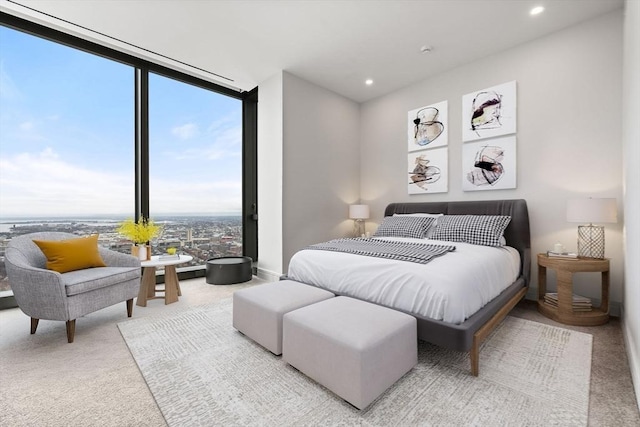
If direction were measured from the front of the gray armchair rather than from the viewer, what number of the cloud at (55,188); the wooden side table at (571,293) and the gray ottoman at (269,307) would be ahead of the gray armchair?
2

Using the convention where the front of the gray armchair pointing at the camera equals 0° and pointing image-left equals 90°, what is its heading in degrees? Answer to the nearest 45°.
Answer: approximately 315°

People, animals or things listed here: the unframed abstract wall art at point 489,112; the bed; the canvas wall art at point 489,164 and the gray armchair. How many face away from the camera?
0

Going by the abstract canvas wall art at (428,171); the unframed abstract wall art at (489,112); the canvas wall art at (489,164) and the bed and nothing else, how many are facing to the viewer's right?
0

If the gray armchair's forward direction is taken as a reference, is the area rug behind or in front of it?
in front

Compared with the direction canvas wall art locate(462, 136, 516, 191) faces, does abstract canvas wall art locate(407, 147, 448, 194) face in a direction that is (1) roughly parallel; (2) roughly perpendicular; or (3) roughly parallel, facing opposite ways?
roughly parallel

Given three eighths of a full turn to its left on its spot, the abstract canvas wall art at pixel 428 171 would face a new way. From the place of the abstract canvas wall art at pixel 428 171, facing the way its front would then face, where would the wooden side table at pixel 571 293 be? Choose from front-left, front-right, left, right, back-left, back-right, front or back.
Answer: front-right

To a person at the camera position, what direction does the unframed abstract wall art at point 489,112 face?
facing the viewer and to the left of the viewer

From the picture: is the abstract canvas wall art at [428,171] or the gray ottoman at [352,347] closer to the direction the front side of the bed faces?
the gray ottoman

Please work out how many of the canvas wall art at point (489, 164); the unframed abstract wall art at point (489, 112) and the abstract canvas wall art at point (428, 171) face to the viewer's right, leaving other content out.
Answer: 0

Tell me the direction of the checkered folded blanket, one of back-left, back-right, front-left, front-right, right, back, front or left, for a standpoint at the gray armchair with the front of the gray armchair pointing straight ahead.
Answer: front

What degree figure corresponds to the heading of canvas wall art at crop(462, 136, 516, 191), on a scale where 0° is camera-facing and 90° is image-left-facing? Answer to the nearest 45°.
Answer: approximately 45°

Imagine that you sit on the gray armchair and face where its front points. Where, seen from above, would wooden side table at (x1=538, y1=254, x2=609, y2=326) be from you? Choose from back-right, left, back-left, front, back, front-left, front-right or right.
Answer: front

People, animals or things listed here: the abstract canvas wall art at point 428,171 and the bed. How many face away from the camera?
0
